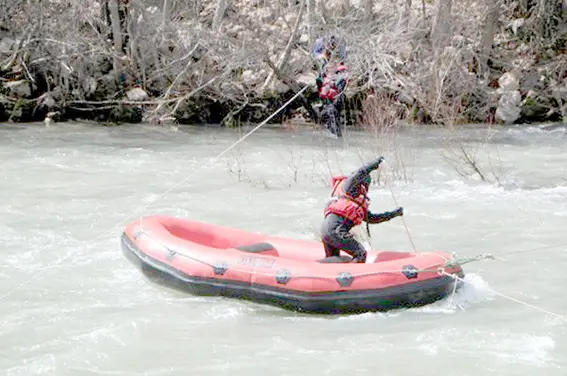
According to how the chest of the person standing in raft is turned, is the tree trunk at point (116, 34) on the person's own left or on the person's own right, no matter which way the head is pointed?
on the person's own left

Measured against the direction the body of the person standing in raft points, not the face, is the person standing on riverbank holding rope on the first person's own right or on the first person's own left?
on the first person's own left
